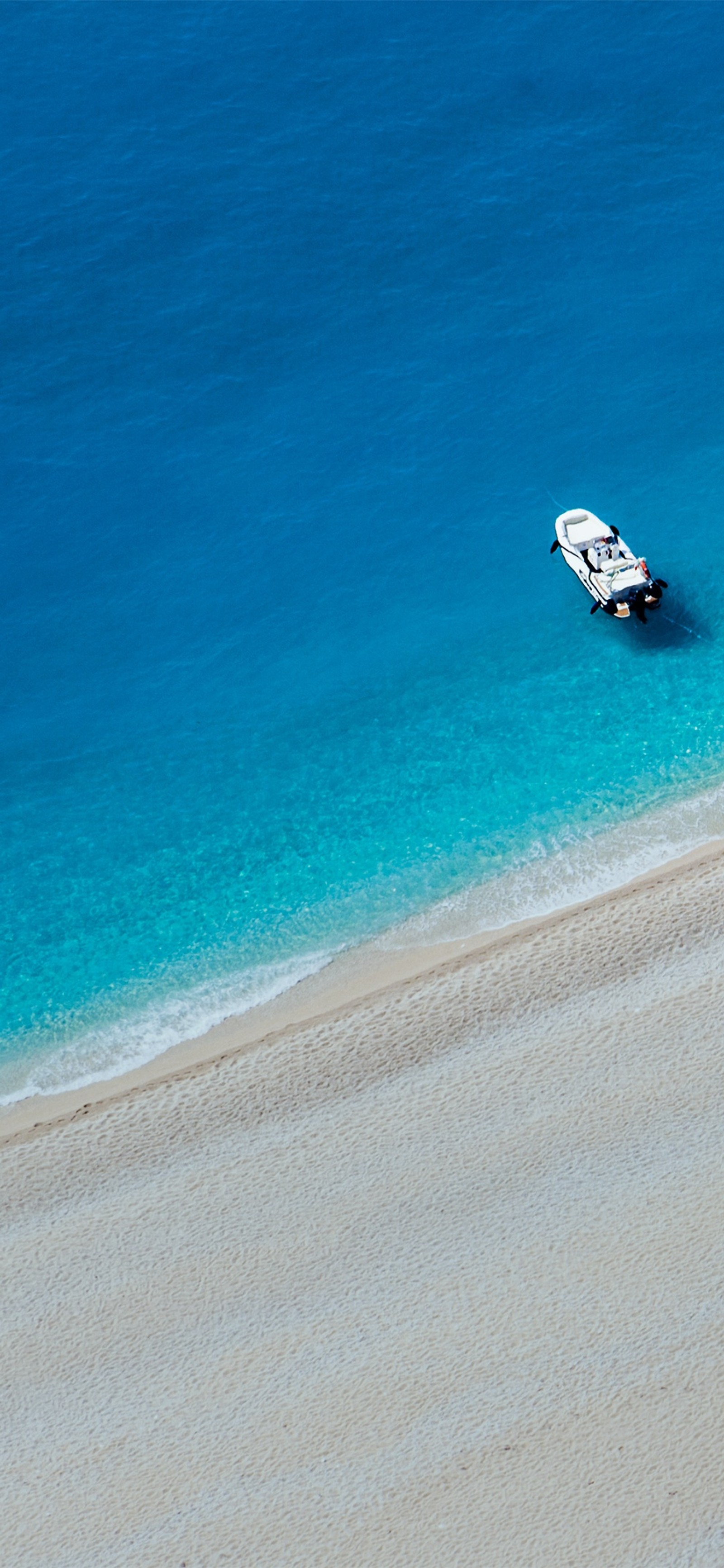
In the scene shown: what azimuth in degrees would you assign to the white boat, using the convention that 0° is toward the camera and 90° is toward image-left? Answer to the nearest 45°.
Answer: approximately 135°
